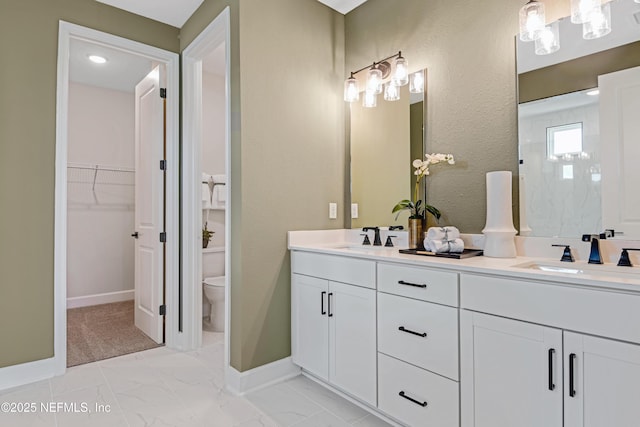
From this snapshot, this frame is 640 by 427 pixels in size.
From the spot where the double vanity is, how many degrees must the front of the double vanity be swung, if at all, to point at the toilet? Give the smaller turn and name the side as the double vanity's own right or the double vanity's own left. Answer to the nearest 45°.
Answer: approximately 90° to the double vanity's own right

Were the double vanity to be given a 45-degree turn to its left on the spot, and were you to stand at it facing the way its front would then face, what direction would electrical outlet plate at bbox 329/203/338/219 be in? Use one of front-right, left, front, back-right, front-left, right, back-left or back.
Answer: back-right

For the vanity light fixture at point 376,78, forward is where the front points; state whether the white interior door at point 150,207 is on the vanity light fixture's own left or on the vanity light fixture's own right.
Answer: on the vanity light fixture's own right

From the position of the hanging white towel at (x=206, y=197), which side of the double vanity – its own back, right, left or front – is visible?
right

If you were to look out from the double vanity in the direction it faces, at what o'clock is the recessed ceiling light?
The recessed ceiling light is roughly at 2 o'clock from the double vanity.

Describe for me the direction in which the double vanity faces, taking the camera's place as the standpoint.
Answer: facing the viewer and to the left of the viewer

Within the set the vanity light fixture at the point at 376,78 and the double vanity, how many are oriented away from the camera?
0

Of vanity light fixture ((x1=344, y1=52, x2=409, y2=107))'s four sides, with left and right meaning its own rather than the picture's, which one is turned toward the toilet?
right
